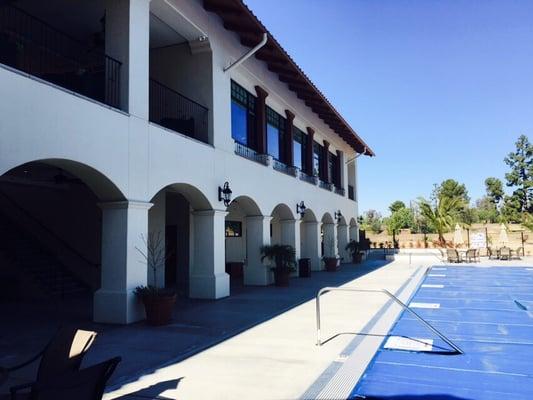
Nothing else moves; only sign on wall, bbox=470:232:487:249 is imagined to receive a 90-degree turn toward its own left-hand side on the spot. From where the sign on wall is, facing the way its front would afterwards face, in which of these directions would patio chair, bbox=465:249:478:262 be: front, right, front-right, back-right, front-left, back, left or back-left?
right

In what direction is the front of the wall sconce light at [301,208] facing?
to the viewer's right

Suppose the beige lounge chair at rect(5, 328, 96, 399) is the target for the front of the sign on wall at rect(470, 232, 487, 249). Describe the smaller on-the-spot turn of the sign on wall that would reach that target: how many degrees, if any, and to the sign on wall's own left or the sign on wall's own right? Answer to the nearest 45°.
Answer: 0° — it already faces it

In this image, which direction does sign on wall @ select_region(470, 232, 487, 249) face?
toward the camera

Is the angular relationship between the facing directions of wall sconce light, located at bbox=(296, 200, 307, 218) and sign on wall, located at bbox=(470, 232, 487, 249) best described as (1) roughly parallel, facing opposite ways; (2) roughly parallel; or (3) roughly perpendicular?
roughly perpendicular

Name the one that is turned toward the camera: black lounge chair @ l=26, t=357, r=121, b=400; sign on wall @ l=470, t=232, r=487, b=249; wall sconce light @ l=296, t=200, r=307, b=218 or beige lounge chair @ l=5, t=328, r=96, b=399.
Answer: the sign on wall

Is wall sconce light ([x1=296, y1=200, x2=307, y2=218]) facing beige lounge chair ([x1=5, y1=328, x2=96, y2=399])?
no

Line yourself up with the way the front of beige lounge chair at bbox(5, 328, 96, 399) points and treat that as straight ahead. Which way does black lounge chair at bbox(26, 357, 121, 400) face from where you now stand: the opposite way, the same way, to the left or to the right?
the same way
